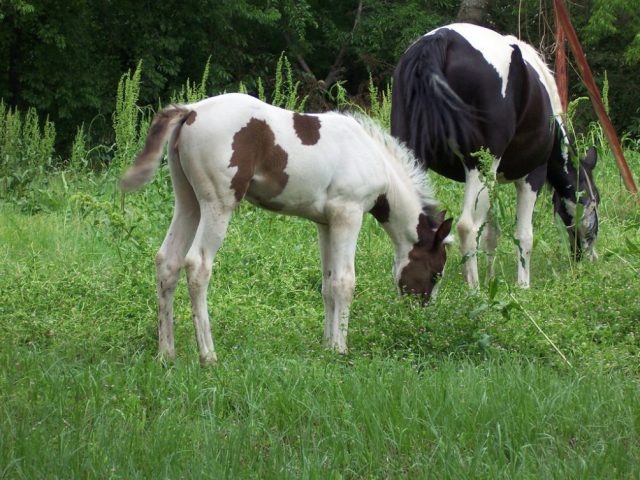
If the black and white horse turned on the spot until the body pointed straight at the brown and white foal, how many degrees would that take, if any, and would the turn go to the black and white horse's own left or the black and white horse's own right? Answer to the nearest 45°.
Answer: approximately 180°

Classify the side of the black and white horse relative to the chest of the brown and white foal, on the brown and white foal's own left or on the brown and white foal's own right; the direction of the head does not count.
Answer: on the brown and white foal's own left

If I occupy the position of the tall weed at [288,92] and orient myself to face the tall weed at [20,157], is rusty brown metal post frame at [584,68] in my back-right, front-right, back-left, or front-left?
back-left

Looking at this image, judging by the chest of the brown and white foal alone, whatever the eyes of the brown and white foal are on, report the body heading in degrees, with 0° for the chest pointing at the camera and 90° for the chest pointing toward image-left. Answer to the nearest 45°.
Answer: approximately 270°

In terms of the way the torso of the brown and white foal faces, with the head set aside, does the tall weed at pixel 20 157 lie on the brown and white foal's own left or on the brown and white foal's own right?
on the brown and white foal's own left

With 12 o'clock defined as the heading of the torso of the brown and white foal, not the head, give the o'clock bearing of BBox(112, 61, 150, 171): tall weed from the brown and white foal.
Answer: The tall weed is roughly at 8 o'clock from the brown and white foal.

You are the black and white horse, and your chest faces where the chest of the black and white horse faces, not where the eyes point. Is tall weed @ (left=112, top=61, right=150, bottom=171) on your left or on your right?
on your left

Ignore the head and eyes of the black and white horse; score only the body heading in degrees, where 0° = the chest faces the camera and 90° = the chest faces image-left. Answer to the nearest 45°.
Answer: approximately 225°

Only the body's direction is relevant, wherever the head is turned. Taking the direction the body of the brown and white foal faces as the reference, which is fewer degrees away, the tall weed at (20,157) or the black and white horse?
the black and white horse
